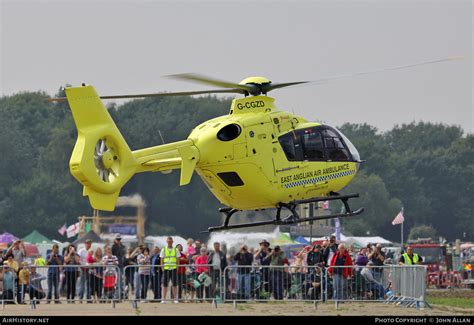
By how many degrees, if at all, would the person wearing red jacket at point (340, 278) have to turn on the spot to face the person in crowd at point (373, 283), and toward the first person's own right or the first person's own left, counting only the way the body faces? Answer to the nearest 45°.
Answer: approximately 90° to the first person's own left

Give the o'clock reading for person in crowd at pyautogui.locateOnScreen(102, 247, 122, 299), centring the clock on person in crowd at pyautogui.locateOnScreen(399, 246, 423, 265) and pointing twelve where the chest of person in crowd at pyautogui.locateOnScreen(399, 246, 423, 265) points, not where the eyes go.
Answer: person in crowd at pyautogui.locateOnScreen(102, 247, 122, 299) is roughly at 2 o'clock from person in crowd at pyautogui.locateOnScreen(399, 246, 423, 265).

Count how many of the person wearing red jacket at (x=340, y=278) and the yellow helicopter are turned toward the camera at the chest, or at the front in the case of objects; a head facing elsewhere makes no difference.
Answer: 1

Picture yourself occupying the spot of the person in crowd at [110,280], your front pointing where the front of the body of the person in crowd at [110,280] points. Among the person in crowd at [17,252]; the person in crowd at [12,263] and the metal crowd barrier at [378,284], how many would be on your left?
1

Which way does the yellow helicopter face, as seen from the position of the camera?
facing away from the viewer and to the right of the viewer

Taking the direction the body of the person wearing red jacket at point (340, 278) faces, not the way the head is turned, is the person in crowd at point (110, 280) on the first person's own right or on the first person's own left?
on the first person's own right

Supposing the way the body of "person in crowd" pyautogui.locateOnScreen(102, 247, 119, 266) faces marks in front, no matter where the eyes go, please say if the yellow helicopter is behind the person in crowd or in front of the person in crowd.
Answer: in front

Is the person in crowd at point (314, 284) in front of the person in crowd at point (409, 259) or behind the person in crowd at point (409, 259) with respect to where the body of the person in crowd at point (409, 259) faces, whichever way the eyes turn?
in front

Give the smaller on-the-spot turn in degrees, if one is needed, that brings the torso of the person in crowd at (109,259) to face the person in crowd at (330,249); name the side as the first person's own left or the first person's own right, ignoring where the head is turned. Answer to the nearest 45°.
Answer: approximately 90° to the first person's own left
